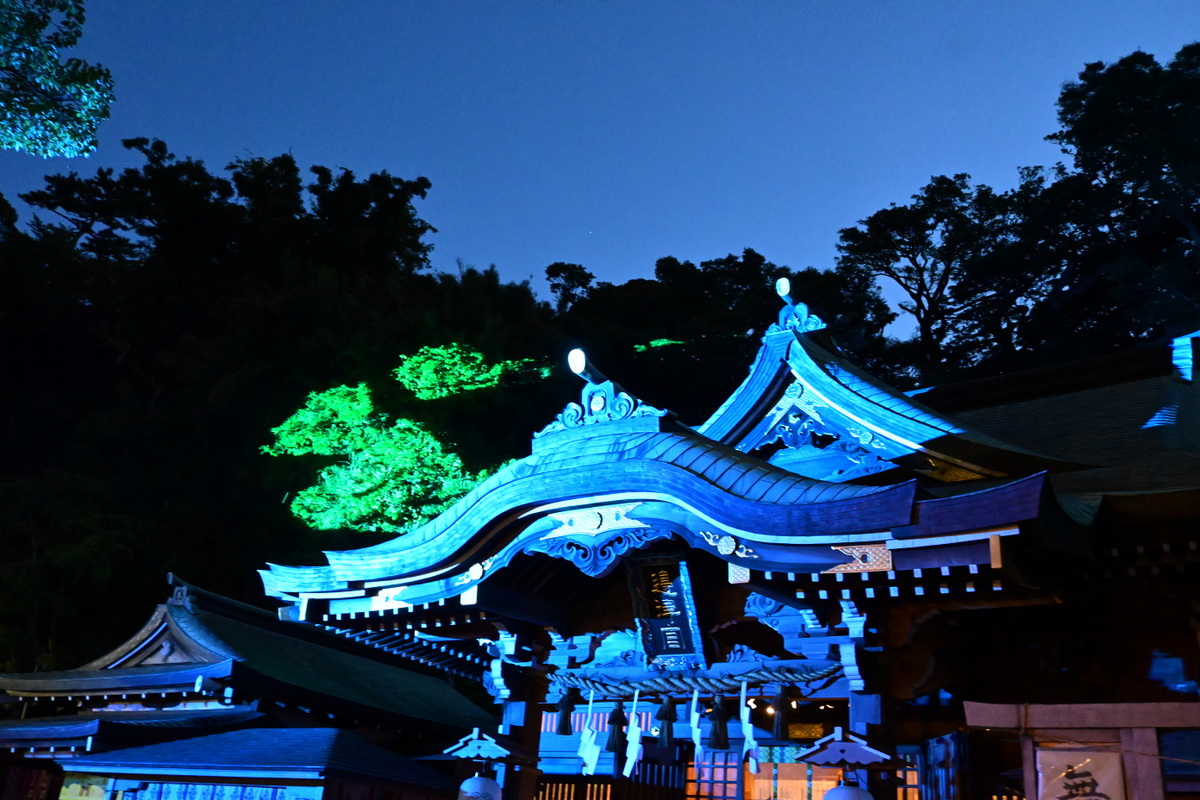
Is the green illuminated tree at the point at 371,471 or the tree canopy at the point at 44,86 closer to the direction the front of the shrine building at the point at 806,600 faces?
the tree canopy

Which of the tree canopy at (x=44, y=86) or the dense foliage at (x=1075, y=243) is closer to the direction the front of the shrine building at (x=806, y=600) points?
the tree canopy

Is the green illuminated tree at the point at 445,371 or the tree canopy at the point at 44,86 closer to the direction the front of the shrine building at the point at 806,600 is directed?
the tree canopy

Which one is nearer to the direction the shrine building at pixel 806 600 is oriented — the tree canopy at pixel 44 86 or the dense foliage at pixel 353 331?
the tree canopy

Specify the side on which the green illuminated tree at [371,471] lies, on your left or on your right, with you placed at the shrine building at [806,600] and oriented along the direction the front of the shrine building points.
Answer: on your right

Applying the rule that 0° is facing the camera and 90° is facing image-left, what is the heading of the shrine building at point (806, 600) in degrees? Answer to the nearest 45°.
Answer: approximately 45°

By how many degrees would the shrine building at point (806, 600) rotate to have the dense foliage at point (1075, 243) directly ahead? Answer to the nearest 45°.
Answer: approximately 180°
